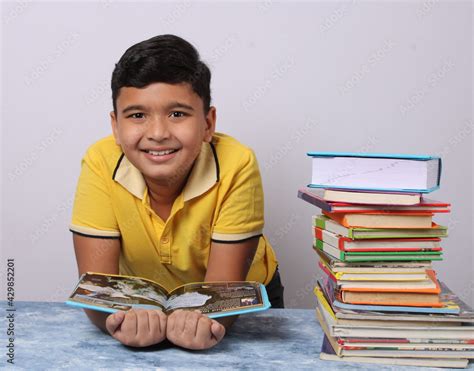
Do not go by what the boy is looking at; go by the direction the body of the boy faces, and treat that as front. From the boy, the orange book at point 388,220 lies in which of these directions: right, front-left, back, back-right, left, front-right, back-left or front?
front-left

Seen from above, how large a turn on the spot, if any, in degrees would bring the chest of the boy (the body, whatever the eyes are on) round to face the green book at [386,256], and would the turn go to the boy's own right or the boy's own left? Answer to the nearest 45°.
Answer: approximately 45° to the boy's own left

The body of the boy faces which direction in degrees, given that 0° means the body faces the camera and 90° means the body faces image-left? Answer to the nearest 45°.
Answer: approximately 0°

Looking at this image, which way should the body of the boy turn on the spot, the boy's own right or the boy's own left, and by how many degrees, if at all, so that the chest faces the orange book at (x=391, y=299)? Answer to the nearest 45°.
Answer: approximately 45° to the boy's own left

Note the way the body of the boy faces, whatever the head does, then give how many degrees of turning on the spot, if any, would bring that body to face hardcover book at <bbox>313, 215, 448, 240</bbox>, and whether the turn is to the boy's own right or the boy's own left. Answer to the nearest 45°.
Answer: approximately 45° to the boy's own left

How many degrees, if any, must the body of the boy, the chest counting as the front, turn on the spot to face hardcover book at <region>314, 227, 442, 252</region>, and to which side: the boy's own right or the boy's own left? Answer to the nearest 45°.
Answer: approximately 45° to the boy's own left
